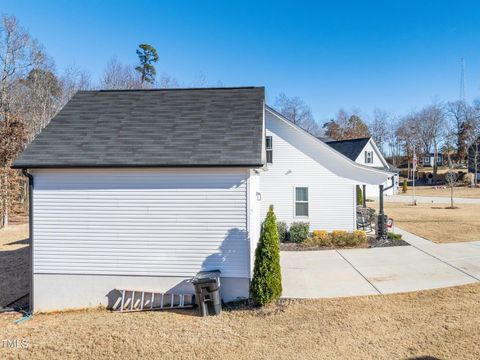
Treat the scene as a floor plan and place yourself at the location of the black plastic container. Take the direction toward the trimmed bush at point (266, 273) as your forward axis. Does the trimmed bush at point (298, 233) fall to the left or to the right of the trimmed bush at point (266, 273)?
left

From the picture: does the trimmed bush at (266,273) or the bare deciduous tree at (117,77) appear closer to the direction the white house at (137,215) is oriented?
the trimmed bush

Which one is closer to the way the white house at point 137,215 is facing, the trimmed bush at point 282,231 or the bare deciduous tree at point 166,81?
the trimmed bush

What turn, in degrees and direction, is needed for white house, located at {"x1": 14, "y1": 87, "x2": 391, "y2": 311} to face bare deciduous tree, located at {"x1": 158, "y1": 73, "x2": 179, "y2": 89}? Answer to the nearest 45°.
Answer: approximately 90° to its left

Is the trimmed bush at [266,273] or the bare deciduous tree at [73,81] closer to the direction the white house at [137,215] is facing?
the trimmed bush

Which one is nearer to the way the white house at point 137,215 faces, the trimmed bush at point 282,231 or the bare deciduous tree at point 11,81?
the trimmed bush

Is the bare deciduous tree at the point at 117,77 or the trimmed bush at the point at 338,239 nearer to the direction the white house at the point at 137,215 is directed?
the trimmed bush

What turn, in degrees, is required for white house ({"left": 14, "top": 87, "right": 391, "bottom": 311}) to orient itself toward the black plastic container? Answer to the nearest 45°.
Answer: approximately 45° to its right

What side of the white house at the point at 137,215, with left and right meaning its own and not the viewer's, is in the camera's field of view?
right

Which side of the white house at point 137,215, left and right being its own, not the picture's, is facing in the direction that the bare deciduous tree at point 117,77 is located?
left

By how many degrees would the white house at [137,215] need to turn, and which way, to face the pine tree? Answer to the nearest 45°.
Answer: approximately 90° to its left
